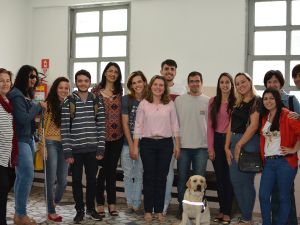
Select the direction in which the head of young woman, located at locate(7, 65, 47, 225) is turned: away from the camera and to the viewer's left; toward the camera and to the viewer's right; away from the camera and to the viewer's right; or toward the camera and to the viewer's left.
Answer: toward the camera and to the viewer's right

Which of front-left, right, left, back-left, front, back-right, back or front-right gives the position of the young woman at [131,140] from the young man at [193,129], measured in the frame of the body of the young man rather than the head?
right

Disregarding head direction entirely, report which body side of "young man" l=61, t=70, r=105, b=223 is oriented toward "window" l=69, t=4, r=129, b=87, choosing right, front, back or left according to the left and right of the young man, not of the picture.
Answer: back

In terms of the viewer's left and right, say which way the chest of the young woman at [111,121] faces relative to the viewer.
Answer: facing the viewer

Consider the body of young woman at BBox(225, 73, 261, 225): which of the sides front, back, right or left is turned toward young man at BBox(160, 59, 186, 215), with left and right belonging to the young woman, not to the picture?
right

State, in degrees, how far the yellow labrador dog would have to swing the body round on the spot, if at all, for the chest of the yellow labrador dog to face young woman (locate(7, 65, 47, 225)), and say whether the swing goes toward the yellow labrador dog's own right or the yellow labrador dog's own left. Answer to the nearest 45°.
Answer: approximately 90° to the yellow labrador dog's own right

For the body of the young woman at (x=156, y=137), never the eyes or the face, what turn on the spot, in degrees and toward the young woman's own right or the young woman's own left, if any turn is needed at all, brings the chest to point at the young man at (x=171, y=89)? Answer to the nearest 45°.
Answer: approximately 180°

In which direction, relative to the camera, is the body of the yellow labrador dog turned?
toward the camera

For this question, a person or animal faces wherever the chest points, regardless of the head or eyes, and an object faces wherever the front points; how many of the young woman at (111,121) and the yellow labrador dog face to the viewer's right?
0

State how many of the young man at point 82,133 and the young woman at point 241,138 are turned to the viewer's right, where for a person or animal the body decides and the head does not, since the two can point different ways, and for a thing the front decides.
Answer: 0

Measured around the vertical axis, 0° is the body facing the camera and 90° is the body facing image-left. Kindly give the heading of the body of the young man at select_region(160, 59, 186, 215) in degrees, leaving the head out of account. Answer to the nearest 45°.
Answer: approximately 0°

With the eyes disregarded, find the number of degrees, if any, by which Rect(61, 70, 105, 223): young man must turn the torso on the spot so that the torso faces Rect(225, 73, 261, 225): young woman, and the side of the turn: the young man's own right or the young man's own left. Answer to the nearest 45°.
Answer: approximately 90° to the young man's own left

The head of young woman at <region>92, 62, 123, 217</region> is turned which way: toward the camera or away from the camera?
toward the camera

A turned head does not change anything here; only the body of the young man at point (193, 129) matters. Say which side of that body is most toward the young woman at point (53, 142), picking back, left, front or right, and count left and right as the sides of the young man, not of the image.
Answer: right
